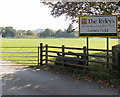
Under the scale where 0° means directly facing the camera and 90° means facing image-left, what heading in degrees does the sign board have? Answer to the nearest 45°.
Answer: approximately 0°
